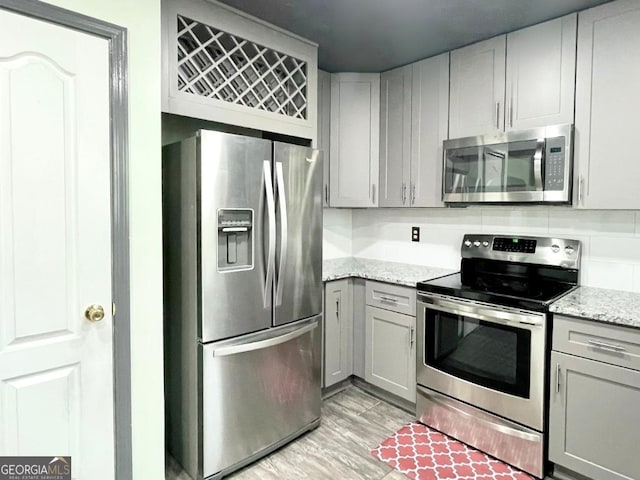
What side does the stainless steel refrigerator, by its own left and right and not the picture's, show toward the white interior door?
right

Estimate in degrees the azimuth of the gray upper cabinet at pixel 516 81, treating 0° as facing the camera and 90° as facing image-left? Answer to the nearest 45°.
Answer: approximately 45°

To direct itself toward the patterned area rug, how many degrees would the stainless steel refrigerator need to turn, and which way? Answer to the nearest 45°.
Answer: approximately 45° to its left
